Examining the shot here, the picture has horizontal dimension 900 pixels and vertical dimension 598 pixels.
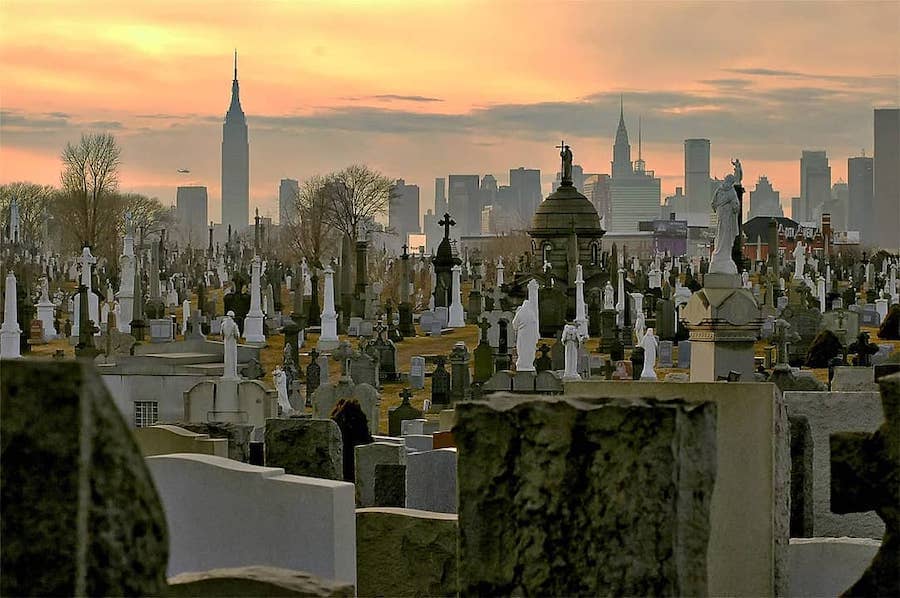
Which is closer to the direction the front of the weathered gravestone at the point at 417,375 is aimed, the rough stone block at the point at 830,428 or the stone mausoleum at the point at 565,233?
the rough stone block

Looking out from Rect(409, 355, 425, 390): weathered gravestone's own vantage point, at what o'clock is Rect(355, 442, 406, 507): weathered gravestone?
Rect(355, 442, 406, 507): weathered gravestone is roughly at 12 o'clock from Rect(409, 355, 425, 390): weathered gravestone.

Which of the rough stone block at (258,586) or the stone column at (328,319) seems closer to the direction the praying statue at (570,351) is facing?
the rough stone block

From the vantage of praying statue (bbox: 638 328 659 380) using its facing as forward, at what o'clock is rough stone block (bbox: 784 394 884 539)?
The rough stone block is roughly at 12 o'clock from the praying statue.

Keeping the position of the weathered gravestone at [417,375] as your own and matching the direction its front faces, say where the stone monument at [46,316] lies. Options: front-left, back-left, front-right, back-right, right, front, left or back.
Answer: back-right

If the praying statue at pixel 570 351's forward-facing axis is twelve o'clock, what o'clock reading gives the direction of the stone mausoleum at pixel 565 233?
The stone mausoleum is roughly at 6 o'clock from the praying statue.

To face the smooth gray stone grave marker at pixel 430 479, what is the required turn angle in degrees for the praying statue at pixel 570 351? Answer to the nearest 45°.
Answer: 0° — it already faces it

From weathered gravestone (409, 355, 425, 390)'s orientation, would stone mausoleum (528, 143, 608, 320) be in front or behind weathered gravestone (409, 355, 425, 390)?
behind

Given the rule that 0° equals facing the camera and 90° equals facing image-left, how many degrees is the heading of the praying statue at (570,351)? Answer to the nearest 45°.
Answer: approximately 0°
